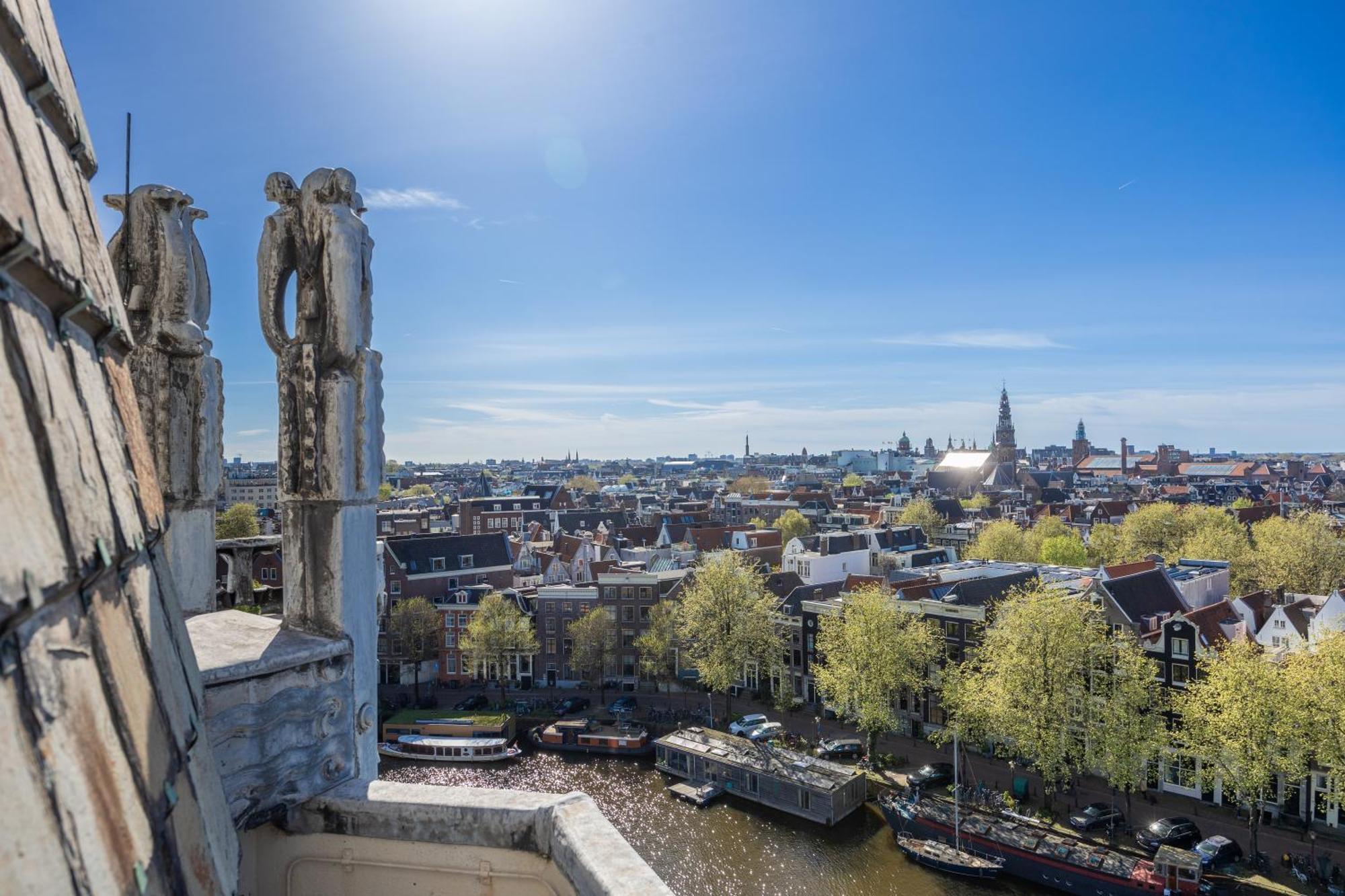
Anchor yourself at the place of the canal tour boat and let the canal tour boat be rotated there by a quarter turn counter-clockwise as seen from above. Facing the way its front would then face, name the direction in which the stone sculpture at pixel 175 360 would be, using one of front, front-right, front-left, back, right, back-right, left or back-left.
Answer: front

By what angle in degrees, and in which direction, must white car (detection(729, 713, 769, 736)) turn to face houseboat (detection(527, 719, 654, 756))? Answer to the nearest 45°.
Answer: approximately 45° to its right

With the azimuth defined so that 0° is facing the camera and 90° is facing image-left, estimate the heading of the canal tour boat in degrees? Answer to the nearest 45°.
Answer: approximately 90°
